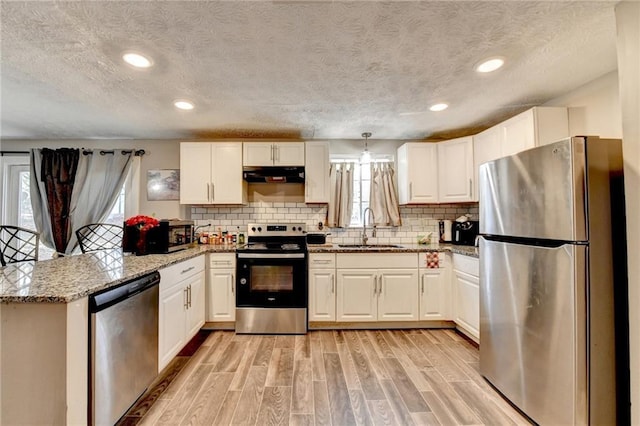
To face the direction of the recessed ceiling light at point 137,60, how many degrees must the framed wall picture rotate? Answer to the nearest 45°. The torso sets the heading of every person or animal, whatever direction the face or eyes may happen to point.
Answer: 0° — it already faces it

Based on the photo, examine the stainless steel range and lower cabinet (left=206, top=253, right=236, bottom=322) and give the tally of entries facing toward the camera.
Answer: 2

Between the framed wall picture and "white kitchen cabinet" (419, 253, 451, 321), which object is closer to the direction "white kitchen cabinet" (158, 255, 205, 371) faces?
the white kitchen cabinet

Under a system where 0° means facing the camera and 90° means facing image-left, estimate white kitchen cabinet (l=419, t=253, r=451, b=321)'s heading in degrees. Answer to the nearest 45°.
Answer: approximately 0°

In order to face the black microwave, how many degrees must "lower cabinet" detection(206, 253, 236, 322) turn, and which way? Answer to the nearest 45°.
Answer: approximately 45° to its right

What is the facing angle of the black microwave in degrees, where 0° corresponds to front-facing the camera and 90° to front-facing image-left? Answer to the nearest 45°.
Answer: approximately 315°

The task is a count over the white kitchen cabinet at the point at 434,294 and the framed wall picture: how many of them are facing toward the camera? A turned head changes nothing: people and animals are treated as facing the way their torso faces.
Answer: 2

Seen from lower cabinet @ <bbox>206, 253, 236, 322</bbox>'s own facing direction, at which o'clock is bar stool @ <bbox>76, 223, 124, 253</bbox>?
The bar stool is roughly at 4 o'clock from the lower cabinet.

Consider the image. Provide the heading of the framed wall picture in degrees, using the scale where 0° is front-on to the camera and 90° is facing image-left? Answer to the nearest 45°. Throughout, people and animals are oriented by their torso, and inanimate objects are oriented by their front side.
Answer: approximately 0°
